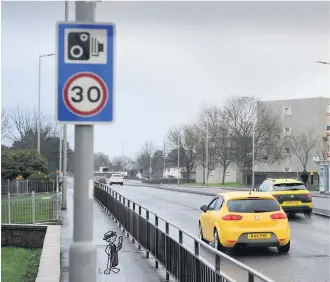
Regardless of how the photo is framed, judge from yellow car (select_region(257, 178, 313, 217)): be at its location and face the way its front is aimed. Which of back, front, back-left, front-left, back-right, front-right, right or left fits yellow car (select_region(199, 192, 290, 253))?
back-left

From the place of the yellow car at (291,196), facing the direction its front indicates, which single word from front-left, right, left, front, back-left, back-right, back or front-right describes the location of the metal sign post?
back-left

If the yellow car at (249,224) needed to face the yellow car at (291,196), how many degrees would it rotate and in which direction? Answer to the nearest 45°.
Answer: approximately 45° to its right

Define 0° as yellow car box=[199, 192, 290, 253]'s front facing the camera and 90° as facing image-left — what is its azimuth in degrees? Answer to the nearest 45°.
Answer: approximately 135°

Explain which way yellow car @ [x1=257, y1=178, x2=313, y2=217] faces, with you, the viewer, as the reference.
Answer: facing away from the viewer and to the left of the viewer

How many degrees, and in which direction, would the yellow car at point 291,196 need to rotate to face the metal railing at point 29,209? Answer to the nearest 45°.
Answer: approximately 90° to its left

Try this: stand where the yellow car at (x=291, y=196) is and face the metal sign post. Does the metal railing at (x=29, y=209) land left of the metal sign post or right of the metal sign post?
right

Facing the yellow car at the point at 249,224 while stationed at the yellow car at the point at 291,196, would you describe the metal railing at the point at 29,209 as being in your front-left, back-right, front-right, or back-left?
front-right

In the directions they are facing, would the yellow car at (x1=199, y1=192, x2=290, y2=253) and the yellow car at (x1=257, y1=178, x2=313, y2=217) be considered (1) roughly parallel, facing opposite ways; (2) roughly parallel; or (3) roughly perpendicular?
roughly parallel

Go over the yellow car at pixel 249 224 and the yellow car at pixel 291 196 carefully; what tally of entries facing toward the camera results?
0

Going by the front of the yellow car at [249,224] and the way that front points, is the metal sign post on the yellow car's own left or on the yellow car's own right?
on the yellow car's own left

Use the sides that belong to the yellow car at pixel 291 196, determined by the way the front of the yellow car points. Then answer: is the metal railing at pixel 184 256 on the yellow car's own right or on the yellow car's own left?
on the yellow car's own left
